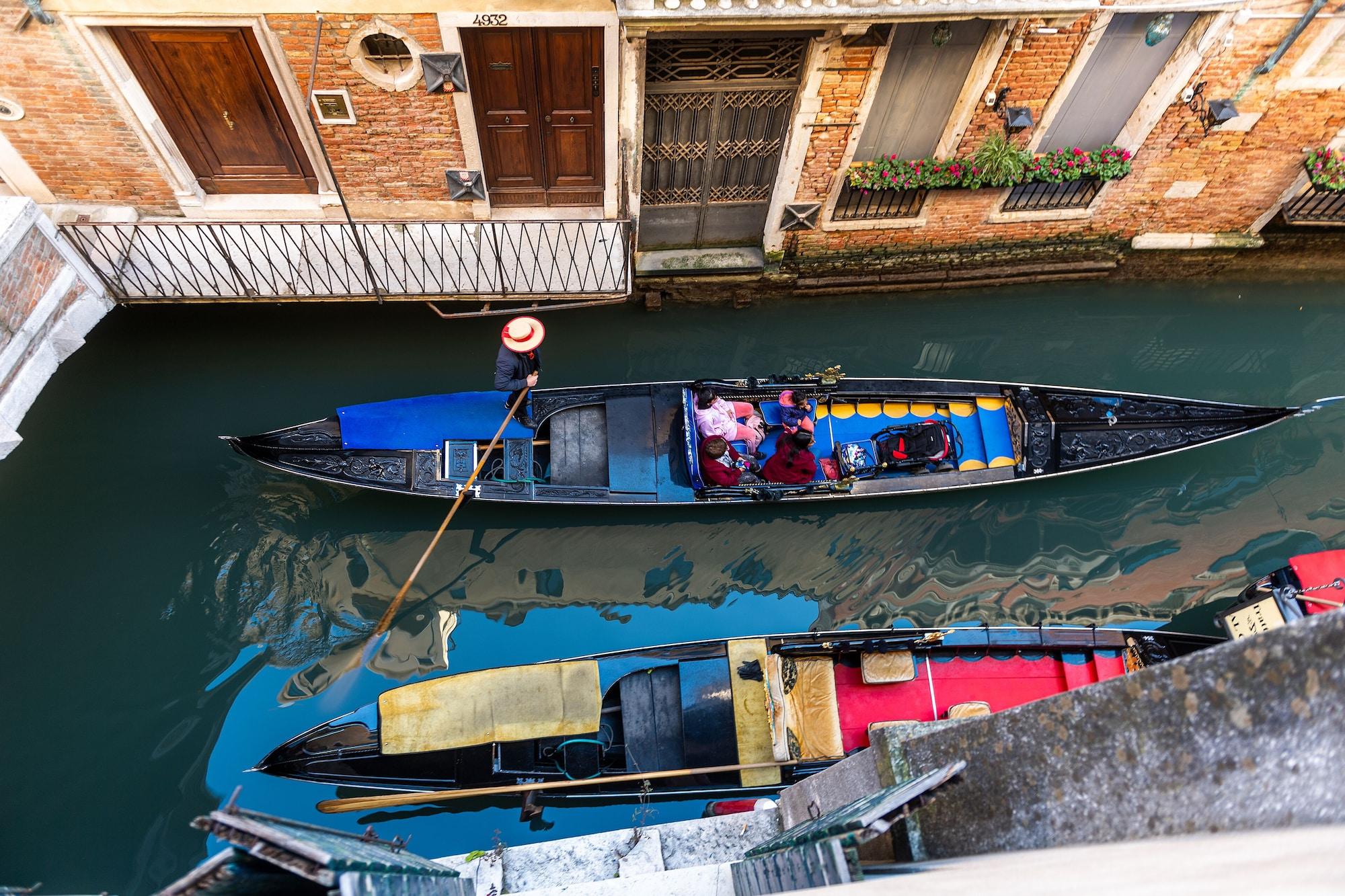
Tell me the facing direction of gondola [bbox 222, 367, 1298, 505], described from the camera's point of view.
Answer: facing to the right of the viewer

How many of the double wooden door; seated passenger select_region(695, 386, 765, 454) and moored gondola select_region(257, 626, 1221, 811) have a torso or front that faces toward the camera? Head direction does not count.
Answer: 1

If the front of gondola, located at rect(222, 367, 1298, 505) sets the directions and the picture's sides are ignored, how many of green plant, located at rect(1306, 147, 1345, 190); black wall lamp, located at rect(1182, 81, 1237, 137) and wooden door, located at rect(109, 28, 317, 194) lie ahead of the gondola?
2

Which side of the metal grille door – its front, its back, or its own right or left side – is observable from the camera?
front

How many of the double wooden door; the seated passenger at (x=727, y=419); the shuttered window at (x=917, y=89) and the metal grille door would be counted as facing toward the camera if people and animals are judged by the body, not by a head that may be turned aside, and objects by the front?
3

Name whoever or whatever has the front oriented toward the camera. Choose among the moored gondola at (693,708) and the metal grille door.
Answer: the metal grille door

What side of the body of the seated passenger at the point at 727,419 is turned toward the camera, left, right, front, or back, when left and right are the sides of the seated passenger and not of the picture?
right

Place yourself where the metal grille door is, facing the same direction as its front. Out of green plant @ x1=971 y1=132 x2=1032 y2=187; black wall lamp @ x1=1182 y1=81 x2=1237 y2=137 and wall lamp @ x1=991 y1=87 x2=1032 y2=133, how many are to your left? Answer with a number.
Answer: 3

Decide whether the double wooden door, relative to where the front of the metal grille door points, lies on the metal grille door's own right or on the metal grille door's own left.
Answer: on the metal grille door's own right

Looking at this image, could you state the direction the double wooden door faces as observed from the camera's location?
facing the viewer

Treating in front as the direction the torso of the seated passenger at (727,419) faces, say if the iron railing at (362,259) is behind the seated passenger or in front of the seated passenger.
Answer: behind

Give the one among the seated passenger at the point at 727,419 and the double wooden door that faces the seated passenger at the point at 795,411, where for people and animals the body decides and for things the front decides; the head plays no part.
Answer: the seated passenger at the point at 727,419

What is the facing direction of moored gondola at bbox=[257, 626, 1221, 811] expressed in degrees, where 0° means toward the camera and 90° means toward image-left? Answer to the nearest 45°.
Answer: approximately 270°
